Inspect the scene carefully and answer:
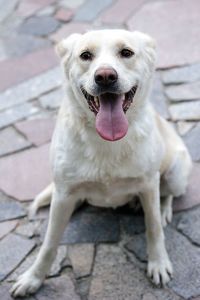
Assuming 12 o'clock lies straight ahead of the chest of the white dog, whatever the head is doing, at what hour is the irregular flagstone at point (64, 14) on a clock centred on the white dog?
The irregular flagstone is roughly at 6 o'clock from the white dog.

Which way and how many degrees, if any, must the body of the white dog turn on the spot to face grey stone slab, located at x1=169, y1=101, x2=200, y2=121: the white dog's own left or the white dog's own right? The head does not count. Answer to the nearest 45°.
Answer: approximately 135° to the white dog's own left

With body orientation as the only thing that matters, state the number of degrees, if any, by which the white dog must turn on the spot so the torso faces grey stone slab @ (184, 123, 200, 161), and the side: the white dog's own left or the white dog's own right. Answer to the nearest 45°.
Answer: approximately 135° to the white dog's own left

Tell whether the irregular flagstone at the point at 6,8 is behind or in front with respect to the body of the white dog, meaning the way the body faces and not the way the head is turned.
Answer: behind

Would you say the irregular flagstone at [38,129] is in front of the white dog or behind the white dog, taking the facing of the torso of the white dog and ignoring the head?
behind

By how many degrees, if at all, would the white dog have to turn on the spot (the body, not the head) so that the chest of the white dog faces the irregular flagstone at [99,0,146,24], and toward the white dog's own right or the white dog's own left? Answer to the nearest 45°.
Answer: approximately 180°

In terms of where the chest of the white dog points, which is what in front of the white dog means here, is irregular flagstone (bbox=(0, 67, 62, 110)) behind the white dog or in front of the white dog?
behind

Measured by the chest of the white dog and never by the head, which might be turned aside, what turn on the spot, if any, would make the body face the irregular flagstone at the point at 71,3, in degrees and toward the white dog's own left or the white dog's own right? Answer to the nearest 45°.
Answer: approximately 180°

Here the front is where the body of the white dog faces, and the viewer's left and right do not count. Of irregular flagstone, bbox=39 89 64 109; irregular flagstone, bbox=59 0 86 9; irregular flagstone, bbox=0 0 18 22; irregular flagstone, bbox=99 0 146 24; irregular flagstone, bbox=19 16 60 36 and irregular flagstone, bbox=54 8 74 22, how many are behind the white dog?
6

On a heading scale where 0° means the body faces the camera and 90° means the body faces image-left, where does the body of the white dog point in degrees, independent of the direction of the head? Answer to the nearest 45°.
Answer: approximately 0°

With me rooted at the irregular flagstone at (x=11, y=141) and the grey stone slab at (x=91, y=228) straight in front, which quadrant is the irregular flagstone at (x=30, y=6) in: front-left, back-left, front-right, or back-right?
back-left

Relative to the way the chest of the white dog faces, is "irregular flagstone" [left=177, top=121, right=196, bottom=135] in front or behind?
behind

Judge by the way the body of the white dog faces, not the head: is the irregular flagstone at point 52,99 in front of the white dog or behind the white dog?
behind

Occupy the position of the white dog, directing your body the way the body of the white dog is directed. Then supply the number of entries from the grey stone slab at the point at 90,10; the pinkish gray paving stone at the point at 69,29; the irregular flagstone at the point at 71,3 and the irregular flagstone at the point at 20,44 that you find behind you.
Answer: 4
